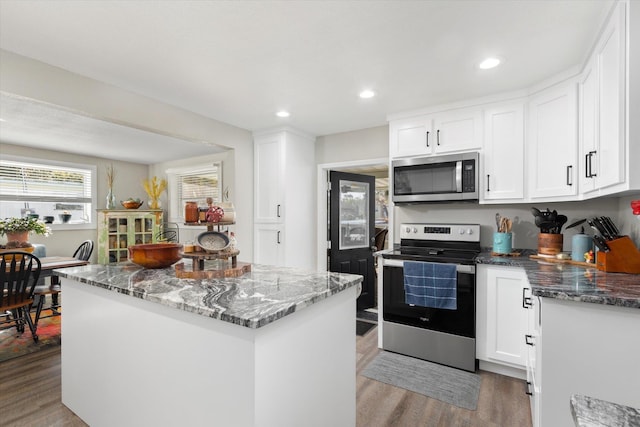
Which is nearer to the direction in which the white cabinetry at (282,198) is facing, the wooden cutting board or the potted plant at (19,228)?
the potted plant

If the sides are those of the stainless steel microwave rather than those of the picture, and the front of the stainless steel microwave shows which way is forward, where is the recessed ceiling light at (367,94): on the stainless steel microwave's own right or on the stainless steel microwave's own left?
on the stainless steel microwave's own right

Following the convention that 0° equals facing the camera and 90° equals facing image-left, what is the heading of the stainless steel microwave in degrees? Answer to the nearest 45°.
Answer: approximately 0°

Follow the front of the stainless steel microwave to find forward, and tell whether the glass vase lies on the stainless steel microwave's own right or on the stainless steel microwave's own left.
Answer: on the stainless steel microwave's own right

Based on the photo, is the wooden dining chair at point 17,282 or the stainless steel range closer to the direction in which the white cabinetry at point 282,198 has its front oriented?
the wooden dining chair

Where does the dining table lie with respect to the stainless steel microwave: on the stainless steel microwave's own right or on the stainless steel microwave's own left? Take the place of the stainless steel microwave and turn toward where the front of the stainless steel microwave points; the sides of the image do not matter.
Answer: on the stainless steel microwave's own right

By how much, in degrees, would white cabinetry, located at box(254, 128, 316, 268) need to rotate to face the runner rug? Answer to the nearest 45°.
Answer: approximately 90° to its left
